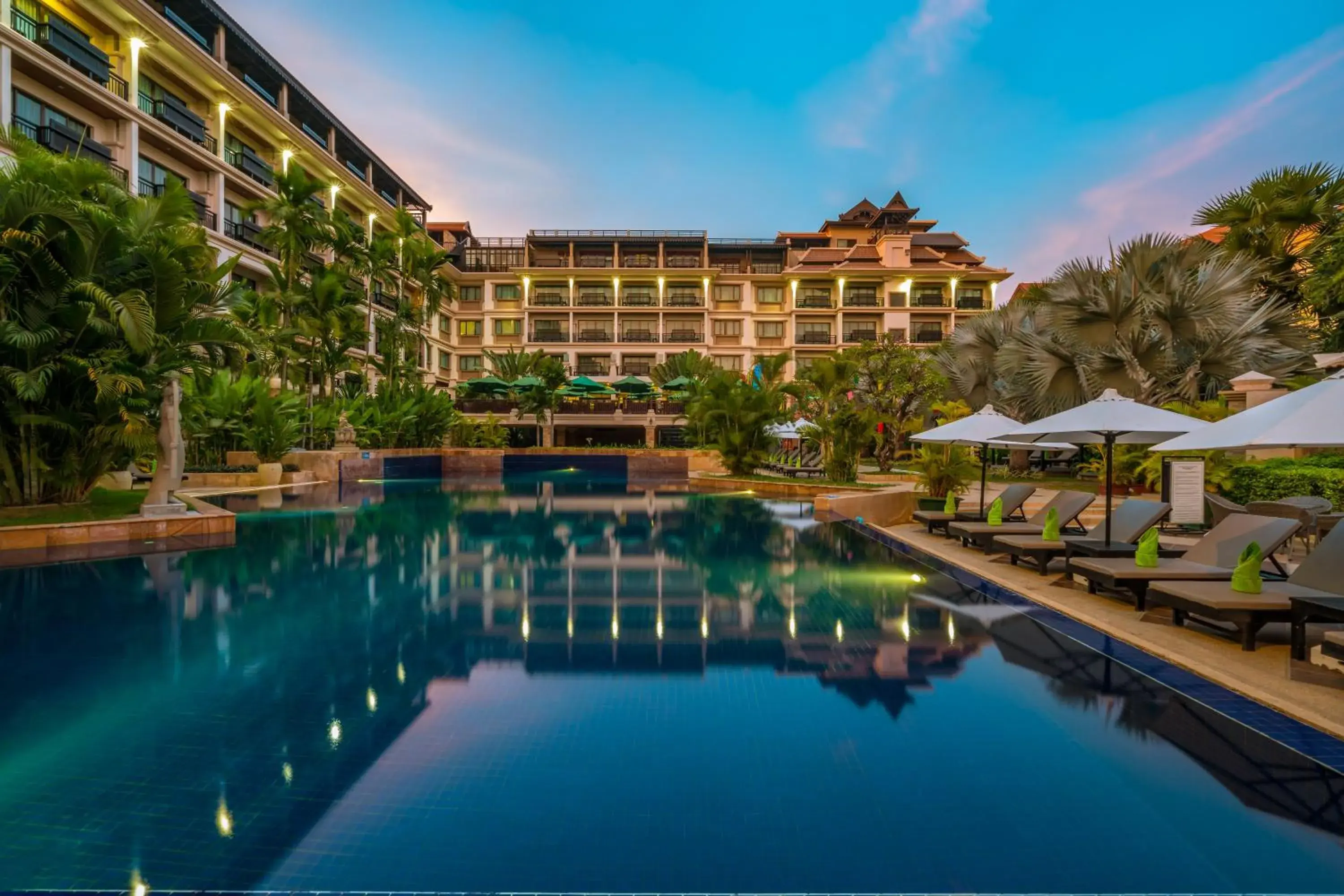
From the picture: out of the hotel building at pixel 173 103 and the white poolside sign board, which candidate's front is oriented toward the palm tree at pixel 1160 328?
the hotel building

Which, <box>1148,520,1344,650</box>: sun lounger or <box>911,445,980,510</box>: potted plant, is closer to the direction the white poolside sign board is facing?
the sun lounger

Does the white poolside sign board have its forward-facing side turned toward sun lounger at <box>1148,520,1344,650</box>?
yes

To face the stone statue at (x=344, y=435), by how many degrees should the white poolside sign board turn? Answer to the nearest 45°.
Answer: approximately 90° to its right

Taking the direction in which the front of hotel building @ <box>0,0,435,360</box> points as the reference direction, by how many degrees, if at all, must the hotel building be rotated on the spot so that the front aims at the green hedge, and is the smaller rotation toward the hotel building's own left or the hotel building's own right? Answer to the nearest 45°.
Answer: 0° — it already faces it

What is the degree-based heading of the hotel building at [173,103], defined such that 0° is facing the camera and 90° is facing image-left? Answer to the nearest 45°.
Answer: approximately 315°

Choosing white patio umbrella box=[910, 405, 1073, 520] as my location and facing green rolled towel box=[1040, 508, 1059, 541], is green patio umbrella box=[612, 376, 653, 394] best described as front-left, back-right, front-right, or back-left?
back-right

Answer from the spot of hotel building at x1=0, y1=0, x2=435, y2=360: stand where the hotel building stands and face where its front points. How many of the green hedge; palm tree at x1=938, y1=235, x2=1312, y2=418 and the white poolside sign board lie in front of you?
3

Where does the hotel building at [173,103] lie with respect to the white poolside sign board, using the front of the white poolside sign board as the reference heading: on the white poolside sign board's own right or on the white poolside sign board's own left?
on the white poolside sign board's own right
